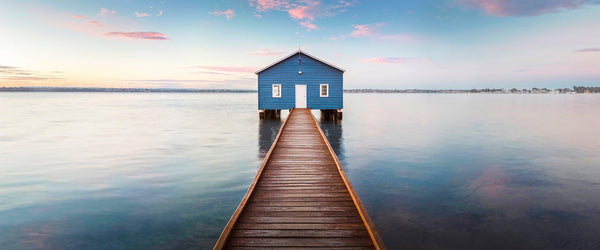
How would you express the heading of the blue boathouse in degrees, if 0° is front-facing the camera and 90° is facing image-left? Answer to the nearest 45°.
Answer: approximately 0°
